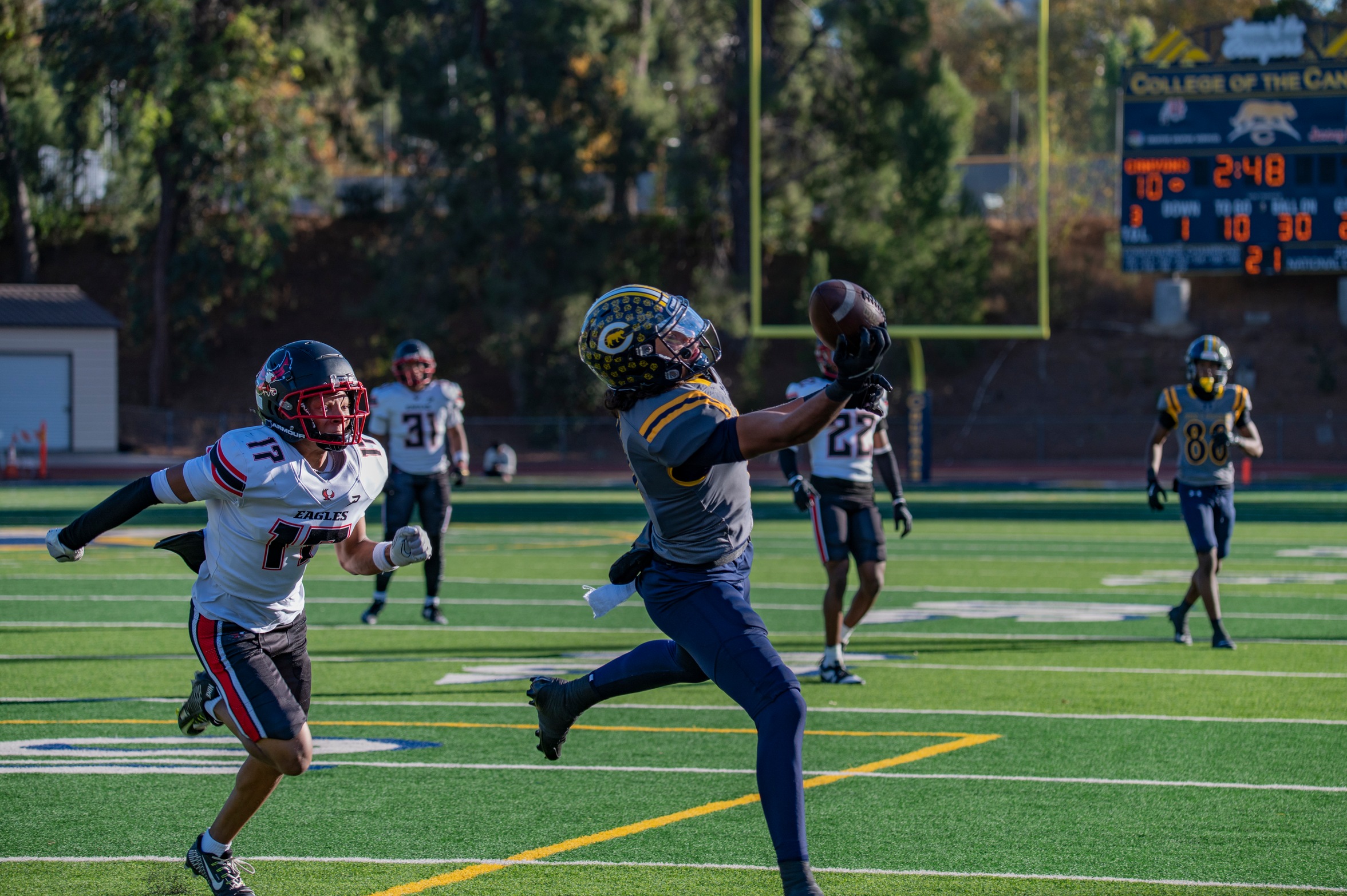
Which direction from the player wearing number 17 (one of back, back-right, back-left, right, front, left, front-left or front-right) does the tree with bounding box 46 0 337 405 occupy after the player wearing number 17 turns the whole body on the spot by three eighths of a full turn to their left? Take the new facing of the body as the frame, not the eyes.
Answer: front

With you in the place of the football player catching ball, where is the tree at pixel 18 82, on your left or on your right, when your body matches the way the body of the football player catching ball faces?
on your left

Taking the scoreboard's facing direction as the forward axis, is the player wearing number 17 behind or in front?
in front

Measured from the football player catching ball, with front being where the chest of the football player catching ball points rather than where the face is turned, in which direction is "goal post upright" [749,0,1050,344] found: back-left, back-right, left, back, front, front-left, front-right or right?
left

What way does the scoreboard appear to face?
toward the camera

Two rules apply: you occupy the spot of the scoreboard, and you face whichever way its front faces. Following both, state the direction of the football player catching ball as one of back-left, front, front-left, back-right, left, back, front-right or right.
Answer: front

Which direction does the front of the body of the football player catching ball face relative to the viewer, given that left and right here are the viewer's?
facing to the right of the viewer

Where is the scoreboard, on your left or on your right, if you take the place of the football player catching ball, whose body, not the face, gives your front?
on your left

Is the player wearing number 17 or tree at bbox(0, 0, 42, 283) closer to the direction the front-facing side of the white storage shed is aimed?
the player wearing number 17

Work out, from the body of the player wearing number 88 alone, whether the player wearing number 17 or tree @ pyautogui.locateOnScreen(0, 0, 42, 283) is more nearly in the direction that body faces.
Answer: the player wearing number 17

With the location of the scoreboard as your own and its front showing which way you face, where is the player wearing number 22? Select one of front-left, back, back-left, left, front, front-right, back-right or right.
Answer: front

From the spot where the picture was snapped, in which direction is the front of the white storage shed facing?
facing the viewer

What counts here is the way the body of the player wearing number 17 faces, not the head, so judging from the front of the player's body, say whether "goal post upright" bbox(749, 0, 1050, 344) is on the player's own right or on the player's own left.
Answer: on the player's own left
